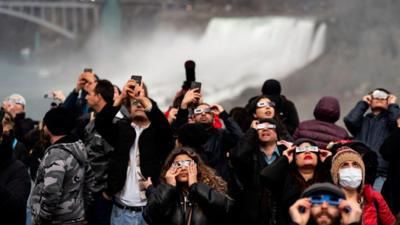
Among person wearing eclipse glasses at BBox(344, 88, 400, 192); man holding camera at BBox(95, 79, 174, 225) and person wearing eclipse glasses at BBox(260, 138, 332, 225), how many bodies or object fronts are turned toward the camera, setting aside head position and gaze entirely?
3

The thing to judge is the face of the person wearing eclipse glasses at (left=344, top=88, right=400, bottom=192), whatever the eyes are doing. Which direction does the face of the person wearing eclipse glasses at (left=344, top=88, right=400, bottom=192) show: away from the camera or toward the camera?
toward the camera

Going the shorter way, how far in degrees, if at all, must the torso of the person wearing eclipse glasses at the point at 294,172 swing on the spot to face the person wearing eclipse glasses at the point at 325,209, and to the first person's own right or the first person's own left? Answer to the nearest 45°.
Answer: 0° — they already face them

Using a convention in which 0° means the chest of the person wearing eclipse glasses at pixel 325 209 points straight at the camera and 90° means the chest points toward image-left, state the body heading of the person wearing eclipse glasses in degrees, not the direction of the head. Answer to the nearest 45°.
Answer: approximately 0°

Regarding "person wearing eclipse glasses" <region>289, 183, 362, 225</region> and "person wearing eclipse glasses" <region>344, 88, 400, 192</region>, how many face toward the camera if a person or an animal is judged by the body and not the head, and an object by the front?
2

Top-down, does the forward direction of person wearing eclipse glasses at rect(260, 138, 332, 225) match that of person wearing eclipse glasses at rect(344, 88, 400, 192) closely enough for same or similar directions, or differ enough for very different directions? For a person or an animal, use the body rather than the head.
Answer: same or similar directions

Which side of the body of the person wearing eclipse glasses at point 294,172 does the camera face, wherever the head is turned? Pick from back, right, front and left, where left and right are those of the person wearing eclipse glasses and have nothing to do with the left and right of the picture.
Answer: front

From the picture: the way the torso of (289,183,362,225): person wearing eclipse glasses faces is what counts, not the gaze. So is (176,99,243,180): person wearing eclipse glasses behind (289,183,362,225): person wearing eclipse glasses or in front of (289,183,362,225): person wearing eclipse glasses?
behind

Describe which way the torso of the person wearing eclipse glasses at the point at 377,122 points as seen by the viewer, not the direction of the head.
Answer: toward the camera

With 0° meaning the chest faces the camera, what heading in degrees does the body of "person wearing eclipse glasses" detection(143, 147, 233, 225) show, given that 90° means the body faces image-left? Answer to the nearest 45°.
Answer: approximately 0°

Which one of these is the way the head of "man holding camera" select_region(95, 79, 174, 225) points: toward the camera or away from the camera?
toward the camera

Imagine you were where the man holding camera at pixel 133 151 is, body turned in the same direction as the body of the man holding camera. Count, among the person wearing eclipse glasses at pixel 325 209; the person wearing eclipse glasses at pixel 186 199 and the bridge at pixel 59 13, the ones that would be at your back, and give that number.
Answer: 1

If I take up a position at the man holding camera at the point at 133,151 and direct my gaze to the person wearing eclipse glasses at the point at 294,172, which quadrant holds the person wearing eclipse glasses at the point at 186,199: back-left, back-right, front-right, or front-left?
front-right
